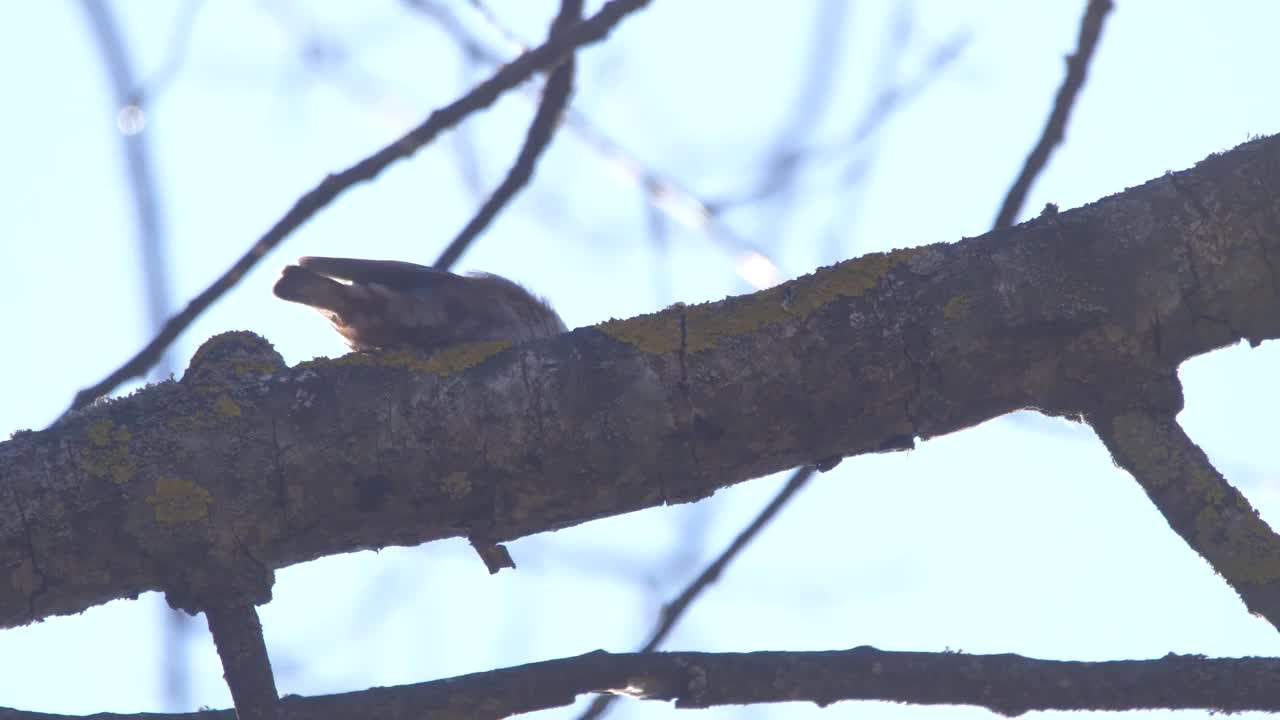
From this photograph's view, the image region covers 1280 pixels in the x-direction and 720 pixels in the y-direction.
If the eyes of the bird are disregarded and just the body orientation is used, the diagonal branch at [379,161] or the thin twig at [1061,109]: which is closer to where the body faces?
the thin twig

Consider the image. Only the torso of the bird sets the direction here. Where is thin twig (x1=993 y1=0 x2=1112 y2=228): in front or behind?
in front

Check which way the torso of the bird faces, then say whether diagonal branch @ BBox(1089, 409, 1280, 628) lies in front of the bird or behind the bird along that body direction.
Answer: in front

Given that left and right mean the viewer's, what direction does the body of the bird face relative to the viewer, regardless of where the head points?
facing to the right of the viewer
